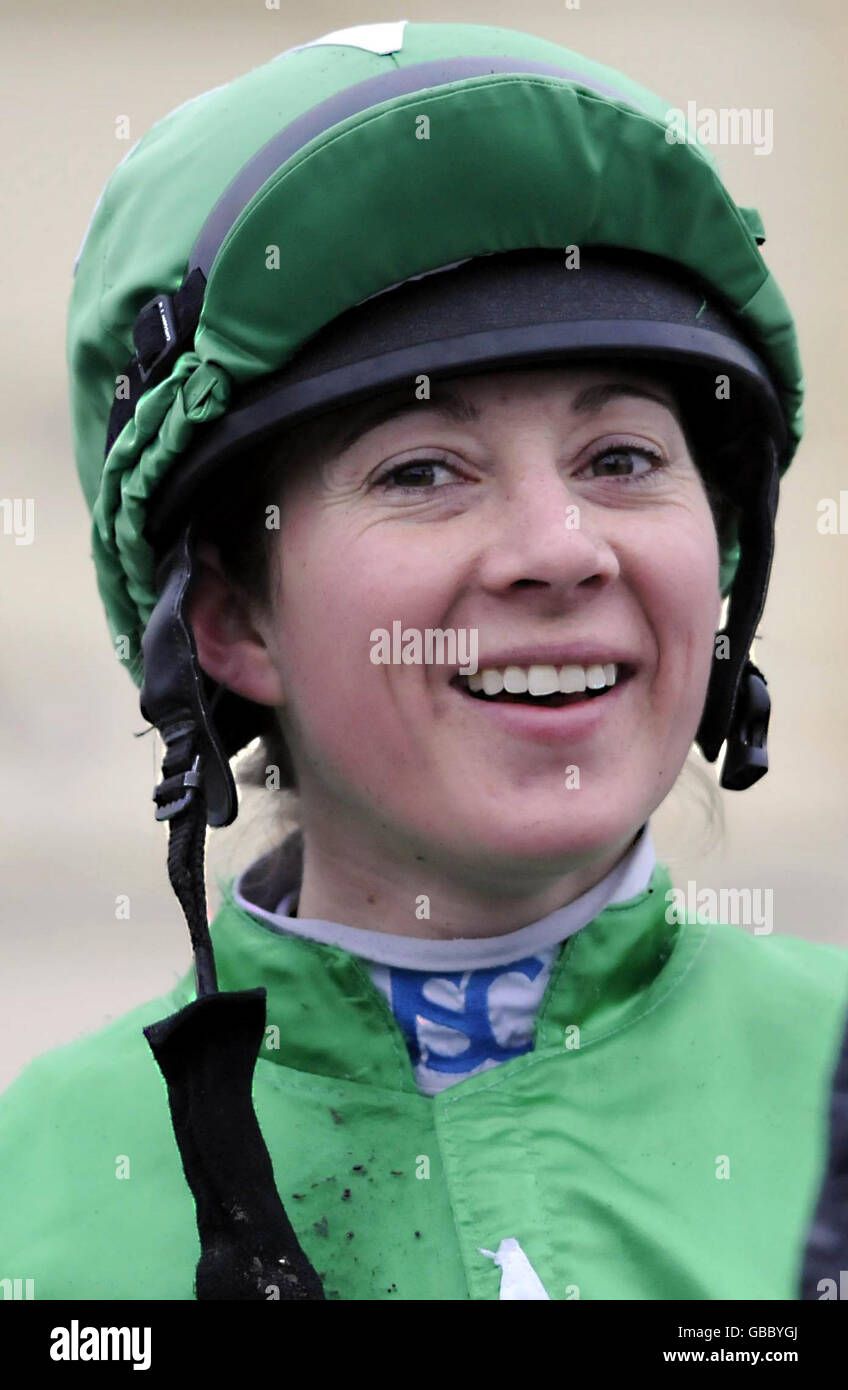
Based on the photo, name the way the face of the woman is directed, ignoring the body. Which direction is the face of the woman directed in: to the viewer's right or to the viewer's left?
to the viewer's right

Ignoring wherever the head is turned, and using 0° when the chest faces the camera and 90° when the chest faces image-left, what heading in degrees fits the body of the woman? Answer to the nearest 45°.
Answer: approximately 0°
